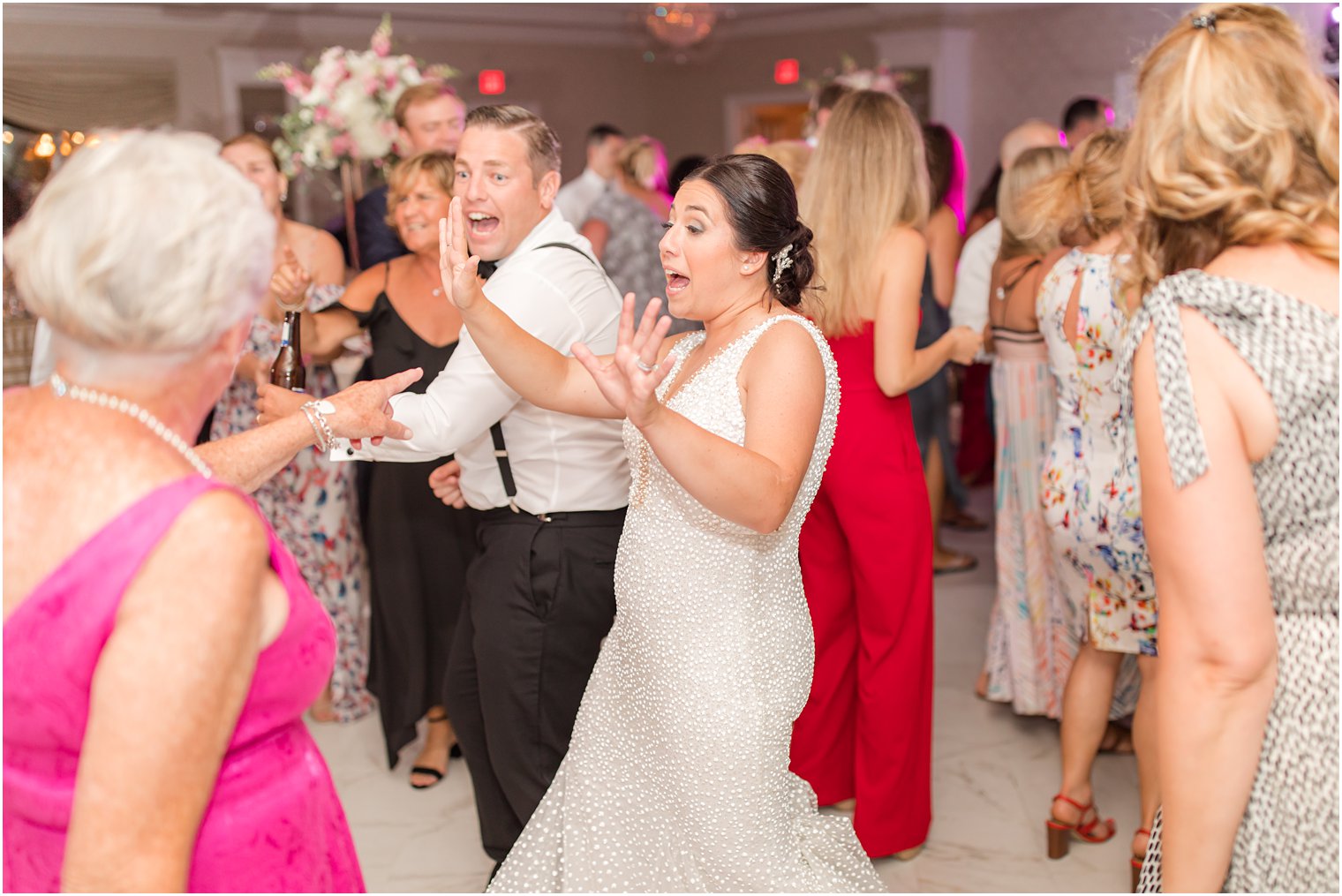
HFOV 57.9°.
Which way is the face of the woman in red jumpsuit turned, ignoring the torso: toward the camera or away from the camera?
away from the camera

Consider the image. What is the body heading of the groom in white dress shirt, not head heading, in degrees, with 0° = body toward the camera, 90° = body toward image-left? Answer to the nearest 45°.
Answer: approximately 90°

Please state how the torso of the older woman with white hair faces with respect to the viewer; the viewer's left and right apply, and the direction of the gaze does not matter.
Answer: facing away from the viewer and to the right of the viewer

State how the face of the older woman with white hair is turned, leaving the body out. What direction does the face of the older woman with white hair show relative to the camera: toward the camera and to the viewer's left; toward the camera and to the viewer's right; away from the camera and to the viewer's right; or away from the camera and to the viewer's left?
away from the camera and to the viewer's right

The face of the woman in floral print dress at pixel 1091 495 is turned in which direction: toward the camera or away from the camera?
away from the camera

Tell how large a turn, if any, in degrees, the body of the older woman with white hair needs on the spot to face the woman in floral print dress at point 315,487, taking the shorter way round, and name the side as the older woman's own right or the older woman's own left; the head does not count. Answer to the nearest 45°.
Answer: approximately 45° to the older woman's own left

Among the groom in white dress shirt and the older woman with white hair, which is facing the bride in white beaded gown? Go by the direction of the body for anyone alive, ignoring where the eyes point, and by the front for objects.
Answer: the older woman with white hair

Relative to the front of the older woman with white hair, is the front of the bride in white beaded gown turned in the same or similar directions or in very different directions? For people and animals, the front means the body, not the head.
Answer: very different directions

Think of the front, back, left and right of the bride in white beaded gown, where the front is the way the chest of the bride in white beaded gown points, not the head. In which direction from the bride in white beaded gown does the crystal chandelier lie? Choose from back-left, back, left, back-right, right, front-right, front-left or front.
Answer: back-right

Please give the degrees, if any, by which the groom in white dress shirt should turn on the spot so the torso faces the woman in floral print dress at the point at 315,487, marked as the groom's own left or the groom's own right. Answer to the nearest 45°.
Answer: approximately 45° to the groom's own right

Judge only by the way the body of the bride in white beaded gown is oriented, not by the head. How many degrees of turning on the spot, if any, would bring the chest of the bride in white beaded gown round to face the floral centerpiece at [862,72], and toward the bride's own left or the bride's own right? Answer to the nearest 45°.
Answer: approximately 135° to the bride's own right
